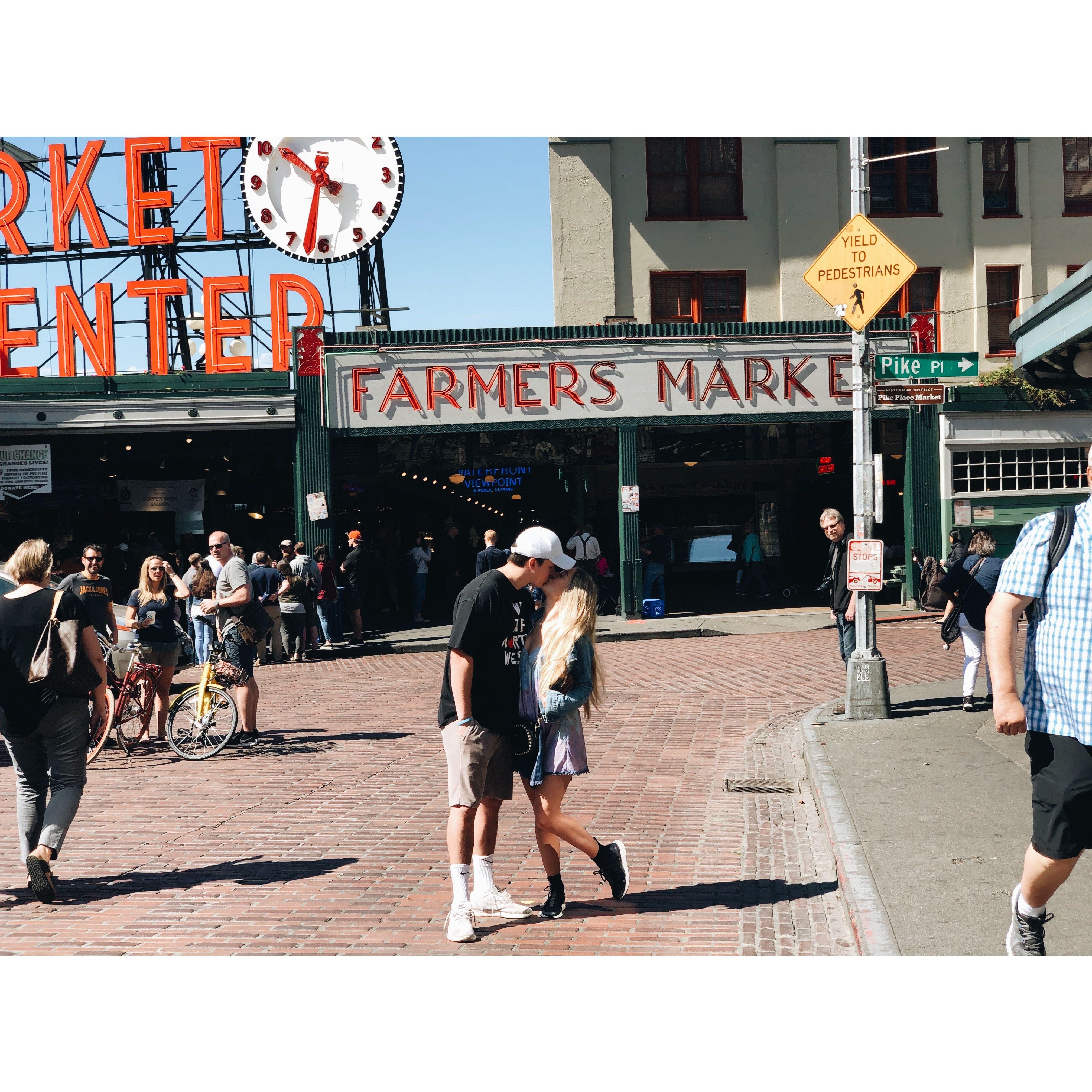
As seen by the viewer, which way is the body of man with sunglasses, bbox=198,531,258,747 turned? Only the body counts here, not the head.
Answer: to the viewer's left

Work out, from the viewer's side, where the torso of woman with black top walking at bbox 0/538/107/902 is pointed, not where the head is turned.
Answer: away from the camera

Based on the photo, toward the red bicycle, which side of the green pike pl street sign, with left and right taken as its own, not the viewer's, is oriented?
right

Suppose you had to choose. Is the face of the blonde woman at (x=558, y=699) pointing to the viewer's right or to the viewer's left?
to the viewer's left

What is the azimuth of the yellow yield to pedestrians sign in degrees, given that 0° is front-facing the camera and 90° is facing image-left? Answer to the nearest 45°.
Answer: approximately 0°

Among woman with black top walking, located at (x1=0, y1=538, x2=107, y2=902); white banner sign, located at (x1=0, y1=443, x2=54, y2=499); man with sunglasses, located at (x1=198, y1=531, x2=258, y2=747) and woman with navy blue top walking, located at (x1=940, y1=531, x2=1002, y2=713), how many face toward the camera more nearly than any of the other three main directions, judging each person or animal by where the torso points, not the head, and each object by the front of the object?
1

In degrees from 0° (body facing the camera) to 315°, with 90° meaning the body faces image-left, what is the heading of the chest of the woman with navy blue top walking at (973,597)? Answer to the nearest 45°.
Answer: approximately 180°
